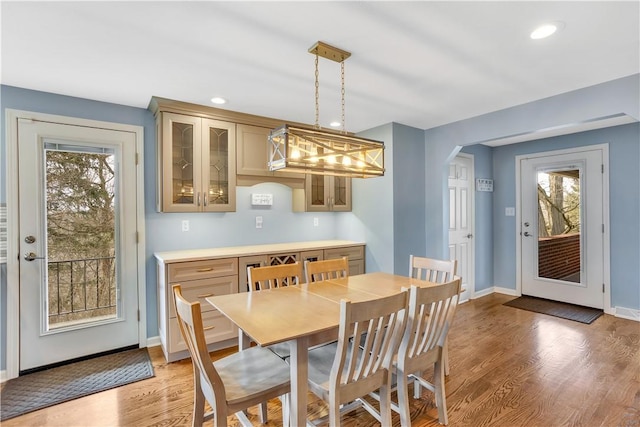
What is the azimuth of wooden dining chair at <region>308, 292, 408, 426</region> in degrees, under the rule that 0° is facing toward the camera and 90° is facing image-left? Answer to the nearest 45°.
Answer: approximately 135°

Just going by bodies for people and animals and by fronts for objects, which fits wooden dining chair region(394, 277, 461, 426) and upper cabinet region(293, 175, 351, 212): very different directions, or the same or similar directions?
very different directions

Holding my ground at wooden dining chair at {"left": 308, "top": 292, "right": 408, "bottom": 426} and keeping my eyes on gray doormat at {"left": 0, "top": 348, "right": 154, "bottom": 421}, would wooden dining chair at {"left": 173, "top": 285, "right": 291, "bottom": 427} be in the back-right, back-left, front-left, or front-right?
front-left

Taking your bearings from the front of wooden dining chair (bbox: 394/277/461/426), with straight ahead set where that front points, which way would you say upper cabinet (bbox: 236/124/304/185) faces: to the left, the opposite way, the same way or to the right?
the opposite way

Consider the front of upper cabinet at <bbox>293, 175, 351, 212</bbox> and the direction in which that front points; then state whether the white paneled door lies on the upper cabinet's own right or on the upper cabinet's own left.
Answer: on the upper cabinet's own left

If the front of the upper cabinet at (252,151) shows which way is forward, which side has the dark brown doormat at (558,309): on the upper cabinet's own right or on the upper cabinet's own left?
on the upper cabinet's own left

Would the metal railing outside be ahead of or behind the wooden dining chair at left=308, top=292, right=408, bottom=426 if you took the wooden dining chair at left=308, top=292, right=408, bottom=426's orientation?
ahead

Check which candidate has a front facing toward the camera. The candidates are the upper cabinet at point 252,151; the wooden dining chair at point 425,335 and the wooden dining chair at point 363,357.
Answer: the upper cabinet

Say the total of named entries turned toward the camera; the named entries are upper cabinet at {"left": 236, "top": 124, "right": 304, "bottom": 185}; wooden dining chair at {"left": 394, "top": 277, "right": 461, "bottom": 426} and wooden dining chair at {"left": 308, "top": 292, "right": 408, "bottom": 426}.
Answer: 1

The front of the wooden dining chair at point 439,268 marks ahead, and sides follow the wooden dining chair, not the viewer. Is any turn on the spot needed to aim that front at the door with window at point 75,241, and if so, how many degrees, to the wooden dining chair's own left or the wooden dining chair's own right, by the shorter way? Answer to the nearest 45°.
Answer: approximately 45° to the wooden dining chair's own right

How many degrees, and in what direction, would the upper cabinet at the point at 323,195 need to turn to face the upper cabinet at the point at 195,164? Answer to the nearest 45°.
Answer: approximately 90° to its right

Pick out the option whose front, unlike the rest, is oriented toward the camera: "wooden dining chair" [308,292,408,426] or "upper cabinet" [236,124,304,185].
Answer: the upper cabinet

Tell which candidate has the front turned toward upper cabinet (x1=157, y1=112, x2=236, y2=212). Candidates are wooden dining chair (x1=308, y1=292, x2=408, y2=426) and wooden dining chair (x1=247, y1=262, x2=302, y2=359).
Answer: wooden dining chair (x1=308, y1=292, x2=408, y2=426)

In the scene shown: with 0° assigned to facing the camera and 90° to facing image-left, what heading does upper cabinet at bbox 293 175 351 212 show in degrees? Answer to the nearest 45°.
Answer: approximately 315°

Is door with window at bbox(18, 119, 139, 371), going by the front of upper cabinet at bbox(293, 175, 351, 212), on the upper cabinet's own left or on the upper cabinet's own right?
on the upper cabinet's own right

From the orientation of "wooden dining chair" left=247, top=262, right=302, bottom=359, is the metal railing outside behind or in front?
behind

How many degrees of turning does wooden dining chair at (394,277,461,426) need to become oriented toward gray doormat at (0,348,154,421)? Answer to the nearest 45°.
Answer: approximately 45° to its left

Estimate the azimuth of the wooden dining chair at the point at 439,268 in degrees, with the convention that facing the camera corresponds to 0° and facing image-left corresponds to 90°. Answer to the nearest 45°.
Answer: approximately 45°

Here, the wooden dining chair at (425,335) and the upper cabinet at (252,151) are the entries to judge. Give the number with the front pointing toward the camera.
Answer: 1

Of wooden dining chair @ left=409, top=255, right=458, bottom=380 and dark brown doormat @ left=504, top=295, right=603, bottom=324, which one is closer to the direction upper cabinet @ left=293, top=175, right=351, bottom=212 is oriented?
the wooden dining chair

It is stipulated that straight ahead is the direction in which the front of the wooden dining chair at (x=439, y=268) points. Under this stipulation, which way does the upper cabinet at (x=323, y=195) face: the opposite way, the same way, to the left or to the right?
to the left

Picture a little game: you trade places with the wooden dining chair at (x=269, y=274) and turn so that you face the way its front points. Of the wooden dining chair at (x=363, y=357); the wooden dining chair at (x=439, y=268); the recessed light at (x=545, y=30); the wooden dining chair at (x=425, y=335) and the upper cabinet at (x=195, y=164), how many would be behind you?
1

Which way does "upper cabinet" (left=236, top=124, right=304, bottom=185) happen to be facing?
toward the camera
